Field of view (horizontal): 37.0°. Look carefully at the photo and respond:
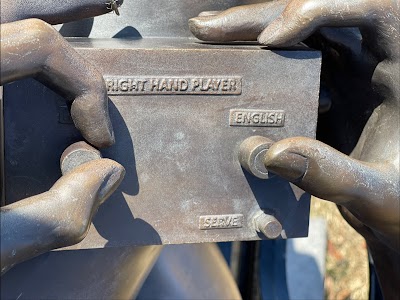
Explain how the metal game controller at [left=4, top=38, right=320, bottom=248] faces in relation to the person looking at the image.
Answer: facing the viewer
